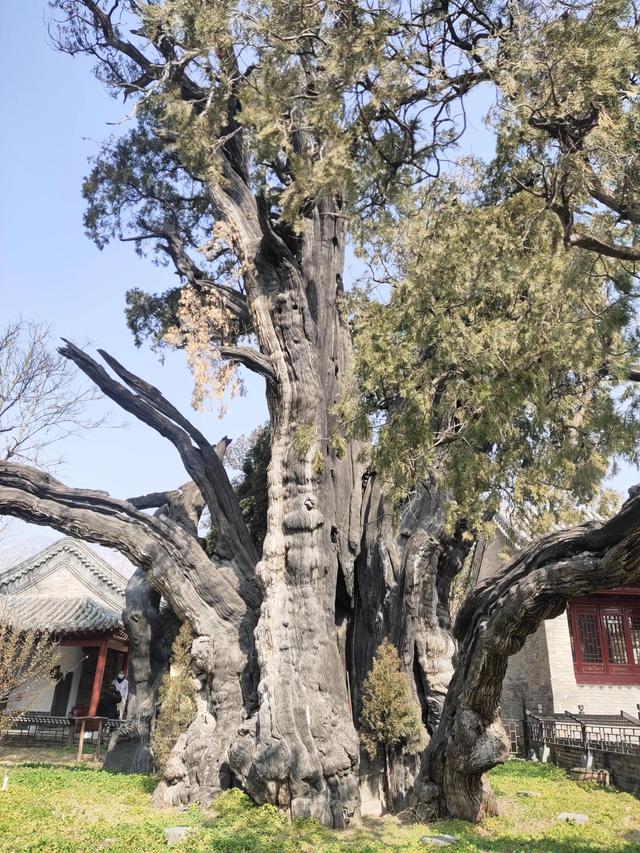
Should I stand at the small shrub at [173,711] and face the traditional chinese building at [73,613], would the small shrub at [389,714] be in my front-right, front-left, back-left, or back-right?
back-right

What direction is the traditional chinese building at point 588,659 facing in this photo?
toward the camera

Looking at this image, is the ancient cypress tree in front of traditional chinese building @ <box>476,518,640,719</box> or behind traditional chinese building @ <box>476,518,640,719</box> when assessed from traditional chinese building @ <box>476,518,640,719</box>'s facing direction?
in front

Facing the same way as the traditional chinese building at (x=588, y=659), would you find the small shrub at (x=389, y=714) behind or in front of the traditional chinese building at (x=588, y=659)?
in front

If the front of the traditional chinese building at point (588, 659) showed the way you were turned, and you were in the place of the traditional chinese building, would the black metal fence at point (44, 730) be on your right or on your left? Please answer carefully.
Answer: on your right

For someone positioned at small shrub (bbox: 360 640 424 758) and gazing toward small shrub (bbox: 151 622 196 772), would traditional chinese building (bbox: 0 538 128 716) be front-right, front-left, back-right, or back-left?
front-right

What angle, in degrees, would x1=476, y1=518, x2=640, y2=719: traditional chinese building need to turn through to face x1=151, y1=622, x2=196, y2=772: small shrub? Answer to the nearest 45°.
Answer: approximately 45° to its right

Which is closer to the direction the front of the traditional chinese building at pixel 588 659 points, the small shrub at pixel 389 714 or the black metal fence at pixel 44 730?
the small shrub

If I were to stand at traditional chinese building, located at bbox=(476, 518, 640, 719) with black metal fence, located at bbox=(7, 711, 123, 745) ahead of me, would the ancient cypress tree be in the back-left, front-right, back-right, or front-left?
front-left

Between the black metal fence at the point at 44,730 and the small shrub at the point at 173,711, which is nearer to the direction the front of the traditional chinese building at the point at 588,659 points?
the small shrub

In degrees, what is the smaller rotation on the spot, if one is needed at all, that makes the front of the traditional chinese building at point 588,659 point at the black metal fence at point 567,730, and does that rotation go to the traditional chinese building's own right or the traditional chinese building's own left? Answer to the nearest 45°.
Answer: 0° — it already faces it

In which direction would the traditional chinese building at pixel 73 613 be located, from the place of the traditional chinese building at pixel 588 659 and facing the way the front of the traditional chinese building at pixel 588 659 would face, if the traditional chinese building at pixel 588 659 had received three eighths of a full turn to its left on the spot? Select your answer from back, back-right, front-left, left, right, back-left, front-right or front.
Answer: back-left
